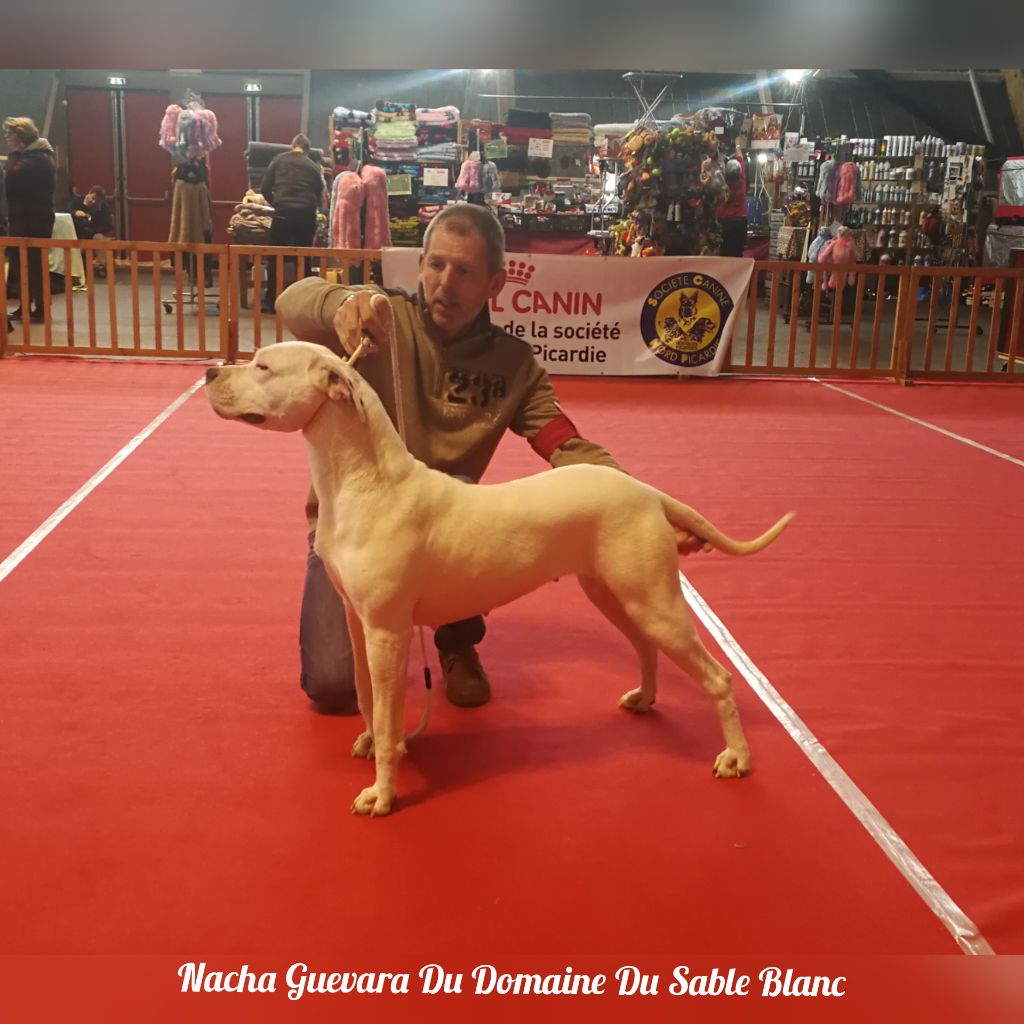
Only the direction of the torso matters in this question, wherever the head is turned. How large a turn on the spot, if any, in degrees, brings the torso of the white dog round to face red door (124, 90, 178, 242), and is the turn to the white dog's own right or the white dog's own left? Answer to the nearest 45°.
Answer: approximately 90° to the white dog's own right

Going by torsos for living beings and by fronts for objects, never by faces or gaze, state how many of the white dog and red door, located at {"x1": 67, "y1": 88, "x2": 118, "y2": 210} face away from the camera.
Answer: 0

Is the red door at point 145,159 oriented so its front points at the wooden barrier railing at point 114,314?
yes

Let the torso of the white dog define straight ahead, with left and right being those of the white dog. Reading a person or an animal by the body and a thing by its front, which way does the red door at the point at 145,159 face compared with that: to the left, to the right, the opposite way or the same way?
to the left

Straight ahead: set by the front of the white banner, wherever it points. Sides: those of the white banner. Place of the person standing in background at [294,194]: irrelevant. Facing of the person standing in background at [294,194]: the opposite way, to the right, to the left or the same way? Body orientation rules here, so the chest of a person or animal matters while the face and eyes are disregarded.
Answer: the opposite way

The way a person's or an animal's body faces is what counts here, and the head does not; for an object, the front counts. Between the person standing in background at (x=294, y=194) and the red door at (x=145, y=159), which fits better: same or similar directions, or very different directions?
very different directions

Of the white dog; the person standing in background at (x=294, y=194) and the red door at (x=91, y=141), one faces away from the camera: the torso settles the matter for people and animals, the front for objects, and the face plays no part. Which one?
the person standing in background

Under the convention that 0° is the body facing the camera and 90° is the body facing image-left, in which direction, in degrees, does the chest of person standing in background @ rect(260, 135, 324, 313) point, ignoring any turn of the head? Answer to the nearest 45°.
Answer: approximately 180°
